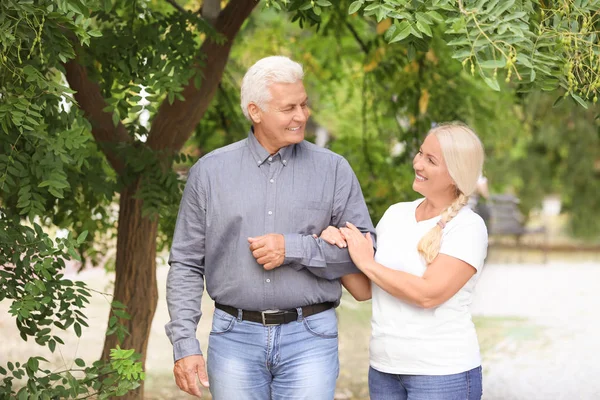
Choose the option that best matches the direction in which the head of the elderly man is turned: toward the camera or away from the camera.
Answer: toward the camera

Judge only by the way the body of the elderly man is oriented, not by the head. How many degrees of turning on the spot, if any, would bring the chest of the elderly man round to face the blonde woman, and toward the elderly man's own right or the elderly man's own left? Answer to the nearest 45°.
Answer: approximately 90° to the elderly man's own left

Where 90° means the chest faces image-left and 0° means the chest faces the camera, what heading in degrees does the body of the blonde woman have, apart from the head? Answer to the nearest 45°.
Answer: approximately 45°

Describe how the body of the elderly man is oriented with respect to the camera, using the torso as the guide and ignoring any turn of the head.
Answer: toward the camera

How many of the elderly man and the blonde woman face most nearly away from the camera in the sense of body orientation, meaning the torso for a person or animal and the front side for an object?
0

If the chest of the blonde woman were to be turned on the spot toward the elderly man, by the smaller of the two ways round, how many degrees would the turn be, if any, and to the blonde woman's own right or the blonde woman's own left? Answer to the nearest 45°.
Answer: approximately 45° to the blonde woman's own right
